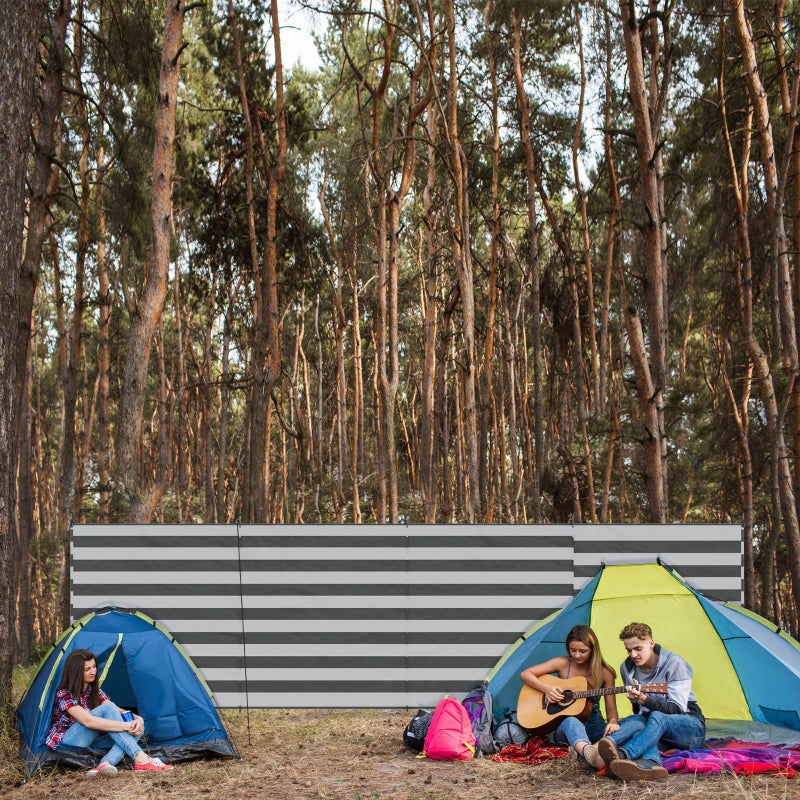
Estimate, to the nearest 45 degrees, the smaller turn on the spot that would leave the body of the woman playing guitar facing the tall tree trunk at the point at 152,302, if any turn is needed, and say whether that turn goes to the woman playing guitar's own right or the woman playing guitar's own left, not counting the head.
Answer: approximately 135° to the woman playing guitar's own right

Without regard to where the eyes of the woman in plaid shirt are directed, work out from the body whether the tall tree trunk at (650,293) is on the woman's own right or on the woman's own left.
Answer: on the woman's own left

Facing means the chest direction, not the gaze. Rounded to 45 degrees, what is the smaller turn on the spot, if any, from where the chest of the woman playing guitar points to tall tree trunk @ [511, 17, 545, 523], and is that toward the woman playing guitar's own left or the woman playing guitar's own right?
approximately 180°

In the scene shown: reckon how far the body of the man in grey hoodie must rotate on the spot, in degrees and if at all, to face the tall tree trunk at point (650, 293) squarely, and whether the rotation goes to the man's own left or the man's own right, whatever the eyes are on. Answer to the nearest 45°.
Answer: approximately 135° to the man's own right

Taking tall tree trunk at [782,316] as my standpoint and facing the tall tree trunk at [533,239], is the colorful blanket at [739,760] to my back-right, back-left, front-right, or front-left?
back-left

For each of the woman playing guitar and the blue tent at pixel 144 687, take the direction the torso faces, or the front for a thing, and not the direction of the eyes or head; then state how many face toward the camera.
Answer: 2

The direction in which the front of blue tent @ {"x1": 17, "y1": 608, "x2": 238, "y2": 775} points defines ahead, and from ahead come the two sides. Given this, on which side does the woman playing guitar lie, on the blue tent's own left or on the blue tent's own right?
on the blue tent's own left
